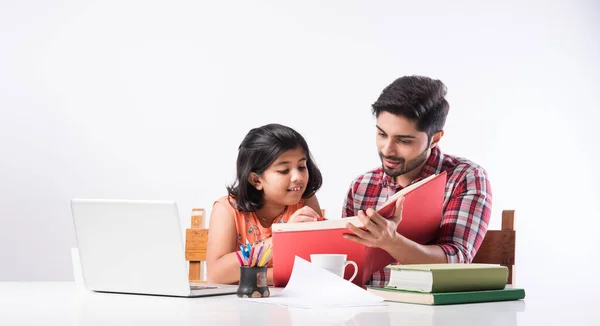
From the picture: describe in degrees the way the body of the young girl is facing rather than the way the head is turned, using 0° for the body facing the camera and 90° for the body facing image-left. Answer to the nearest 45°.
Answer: approximately 315°

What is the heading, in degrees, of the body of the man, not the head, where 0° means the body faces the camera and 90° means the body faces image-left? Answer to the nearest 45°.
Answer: approximately 45°

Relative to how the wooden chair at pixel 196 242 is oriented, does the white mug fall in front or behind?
in front

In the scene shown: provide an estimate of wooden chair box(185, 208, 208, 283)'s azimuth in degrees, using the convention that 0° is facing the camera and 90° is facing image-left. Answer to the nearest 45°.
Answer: approximately 0°

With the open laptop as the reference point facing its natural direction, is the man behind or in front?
in front

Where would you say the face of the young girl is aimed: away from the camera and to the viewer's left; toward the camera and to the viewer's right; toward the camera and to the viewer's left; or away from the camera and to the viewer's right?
toward the camera and to the viewer's right

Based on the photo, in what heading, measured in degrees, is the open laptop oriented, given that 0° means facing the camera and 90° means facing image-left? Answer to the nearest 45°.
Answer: approximately 225°
